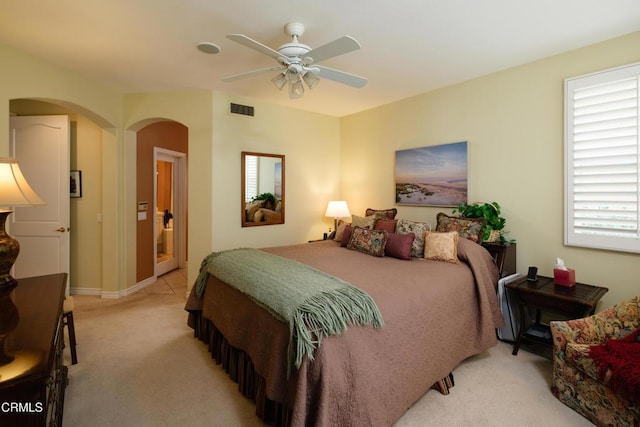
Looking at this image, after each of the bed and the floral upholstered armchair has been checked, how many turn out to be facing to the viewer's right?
0

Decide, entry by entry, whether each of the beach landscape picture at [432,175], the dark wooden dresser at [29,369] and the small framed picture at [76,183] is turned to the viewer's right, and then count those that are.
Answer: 1

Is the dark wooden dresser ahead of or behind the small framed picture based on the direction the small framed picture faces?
ahead

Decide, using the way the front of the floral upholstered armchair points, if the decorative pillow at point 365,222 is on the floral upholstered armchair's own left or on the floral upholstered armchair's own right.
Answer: on the floral upholstered armchair's own right

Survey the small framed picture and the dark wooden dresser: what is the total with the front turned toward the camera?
1

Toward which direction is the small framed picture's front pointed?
toward the camera

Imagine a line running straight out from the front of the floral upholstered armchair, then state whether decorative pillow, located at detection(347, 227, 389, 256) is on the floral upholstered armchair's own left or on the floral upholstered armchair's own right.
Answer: on the floral upholstered armchair's own right

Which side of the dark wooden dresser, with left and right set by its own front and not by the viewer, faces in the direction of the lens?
right

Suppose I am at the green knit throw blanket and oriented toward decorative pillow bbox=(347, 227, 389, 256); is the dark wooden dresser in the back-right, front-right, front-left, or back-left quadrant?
back-left

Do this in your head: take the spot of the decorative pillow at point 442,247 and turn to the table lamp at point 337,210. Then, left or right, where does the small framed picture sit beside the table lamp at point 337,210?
left

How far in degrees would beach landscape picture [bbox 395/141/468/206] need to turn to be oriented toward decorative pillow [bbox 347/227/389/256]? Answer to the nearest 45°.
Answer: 0° — it already faces it

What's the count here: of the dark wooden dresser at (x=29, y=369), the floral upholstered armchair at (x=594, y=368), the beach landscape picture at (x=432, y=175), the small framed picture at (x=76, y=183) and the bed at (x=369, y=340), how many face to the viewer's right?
1

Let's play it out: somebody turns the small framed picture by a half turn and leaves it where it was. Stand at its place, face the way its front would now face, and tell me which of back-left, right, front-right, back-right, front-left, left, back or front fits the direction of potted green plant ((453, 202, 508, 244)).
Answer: back-right
